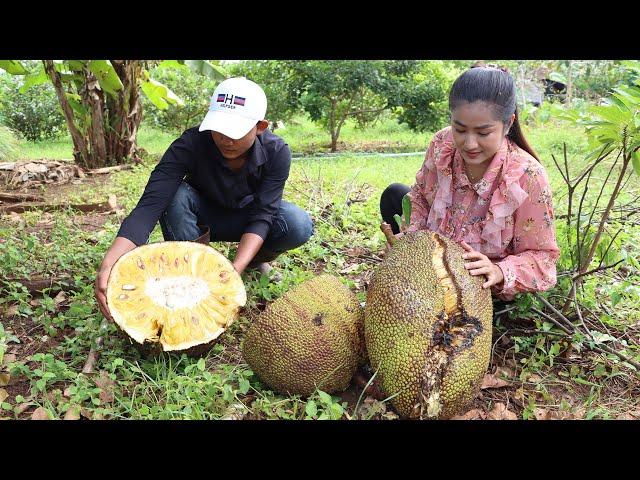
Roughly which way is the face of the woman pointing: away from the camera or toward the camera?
toward the camera

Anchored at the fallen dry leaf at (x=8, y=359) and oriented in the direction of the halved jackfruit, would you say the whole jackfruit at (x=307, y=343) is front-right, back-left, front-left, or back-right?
front-right

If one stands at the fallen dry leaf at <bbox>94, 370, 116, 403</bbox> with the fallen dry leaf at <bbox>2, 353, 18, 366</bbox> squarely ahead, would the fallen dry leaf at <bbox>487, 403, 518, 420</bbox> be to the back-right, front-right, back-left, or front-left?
back-right

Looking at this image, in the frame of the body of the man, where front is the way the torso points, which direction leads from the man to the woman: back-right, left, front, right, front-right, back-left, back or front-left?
front-left

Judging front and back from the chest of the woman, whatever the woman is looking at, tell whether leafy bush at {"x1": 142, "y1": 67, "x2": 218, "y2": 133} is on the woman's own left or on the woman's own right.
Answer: on the woman's own right

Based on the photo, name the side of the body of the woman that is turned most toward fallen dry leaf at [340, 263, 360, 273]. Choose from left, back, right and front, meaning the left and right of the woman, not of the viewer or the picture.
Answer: right

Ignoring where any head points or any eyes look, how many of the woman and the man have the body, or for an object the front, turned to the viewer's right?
0

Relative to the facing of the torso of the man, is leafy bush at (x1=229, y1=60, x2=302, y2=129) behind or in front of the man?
behind

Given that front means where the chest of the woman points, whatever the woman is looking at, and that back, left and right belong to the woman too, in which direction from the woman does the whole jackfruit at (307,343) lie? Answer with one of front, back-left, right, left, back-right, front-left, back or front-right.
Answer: front

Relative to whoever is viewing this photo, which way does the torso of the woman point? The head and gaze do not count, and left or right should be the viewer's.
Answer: facing the viewer and to the left of the viewer

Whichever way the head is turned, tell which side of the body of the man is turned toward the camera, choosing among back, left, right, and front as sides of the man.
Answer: front

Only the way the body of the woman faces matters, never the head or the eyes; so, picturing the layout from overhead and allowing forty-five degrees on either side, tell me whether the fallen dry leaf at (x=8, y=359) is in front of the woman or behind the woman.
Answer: in front
